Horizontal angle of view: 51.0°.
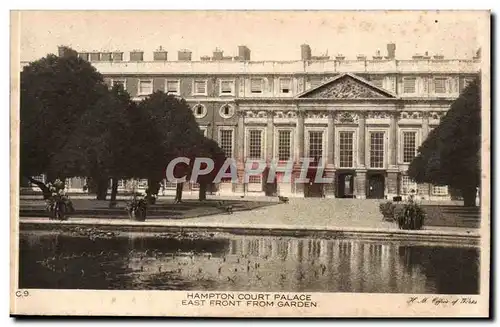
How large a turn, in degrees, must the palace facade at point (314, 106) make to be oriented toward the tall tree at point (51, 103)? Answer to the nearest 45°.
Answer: approximately 90° to its right

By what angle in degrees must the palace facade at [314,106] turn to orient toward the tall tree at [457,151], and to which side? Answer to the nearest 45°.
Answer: approximately 90° to its left

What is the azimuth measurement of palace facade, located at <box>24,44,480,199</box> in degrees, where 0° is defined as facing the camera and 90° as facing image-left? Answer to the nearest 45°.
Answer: approximately 0°
